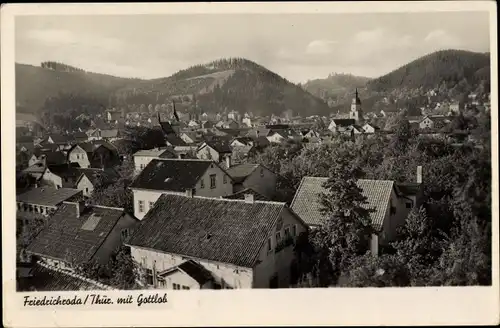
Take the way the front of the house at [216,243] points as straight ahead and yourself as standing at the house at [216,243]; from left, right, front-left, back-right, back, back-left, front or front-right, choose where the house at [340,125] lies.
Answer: back

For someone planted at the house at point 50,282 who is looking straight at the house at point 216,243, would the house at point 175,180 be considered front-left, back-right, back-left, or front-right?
front-left

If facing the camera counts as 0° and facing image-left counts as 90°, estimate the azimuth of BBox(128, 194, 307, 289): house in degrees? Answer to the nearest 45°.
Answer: approximately 45°

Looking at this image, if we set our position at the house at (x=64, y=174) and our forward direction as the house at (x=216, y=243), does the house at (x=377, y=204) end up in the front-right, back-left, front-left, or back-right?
front-left

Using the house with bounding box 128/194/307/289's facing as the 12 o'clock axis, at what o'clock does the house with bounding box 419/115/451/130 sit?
the house with bounding box 419/115/451/130 is roughly at 7 o'clock from the house with bounding box 128/194/307/289.

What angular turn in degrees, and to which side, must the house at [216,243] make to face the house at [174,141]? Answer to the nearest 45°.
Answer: approximately 135° to its right

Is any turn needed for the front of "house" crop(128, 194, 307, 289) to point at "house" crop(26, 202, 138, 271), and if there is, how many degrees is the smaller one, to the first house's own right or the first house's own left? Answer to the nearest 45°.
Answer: approximately 90° to the first house's own right

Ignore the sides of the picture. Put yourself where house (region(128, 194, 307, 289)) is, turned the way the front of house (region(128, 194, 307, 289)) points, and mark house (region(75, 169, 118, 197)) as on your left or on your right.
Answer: on your right

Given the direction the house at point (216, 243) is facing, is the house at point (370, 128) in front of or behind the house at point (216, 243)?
behind

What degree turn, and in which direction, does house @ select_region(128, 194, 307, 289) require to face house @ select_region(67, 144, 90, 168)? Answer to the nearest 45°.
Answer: approximately 90° to its right

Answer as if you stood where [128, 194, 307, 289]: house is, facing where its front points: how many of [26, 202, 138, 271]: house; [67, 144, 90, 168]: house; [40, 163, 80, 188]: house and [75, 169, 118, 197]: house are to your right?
4

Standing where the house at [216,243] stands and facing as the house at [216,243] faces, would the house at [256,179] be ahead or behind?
behind

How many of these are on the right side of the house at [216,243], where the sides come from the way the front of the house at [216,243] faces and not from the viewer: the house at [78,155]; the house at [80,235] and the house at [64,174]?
3

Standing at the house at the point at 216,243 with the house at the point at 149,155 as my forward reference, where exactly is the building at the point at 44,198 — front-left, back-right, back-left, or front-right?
front-left
